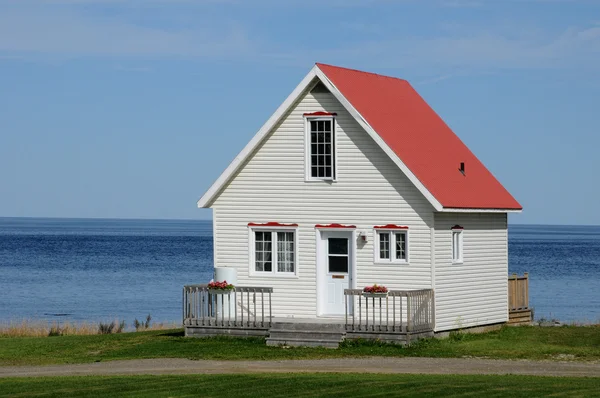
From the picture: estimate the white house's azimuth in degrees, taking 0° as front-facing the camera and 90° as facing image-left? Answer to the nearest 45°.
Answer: approximately 45°

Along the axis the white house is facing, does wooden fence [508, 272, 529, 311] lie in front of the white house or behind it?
behind

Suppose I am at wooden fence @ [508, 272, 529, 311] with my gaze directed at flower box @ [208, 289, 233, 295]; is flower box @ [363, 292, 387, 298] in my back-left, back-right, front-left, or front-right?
front-left
